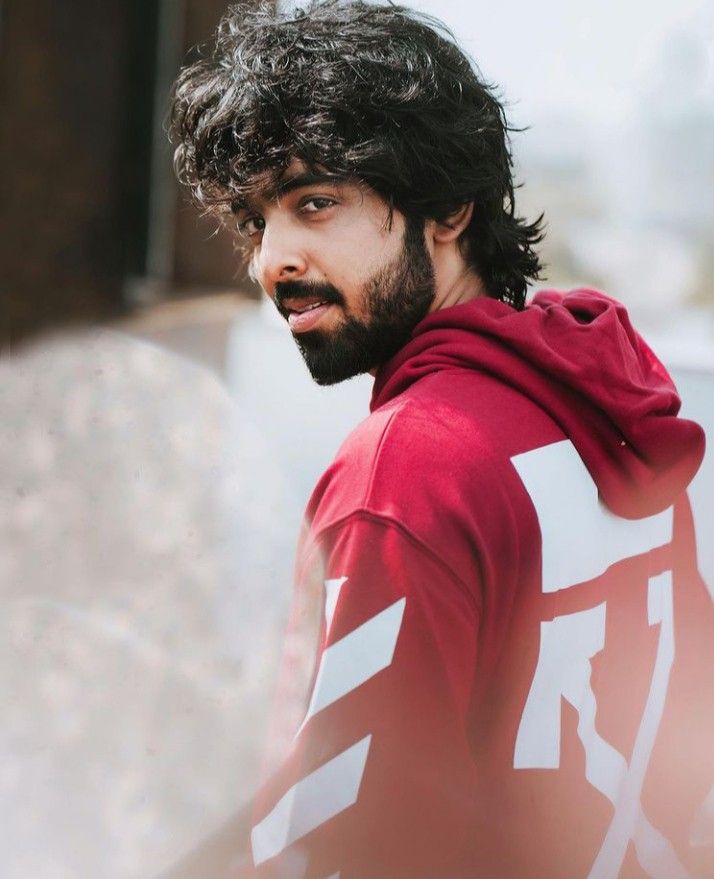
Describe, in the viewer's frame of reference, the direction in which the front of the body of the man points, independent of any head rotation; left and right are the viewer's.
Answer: facing away from the viewer and to the left of the viewer

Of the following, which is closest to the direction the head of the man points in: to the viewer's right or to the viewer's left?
to the viewer's left
